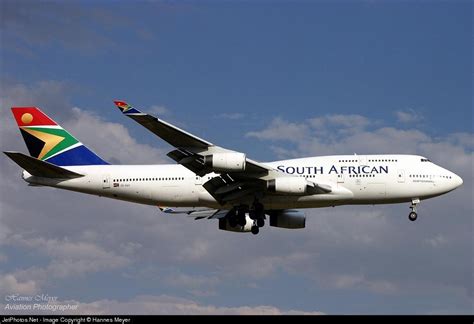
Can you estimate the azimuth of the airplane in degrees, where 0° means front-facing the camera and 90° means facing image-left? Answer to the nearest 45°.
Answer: approximately 270°
